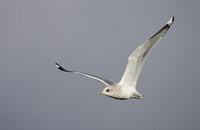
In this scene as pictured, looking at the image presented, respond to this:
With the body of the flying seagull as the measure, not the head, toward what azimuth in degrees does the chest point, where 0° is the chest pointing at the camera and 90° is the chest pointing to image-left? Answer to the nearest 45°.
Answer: approximately 45°
